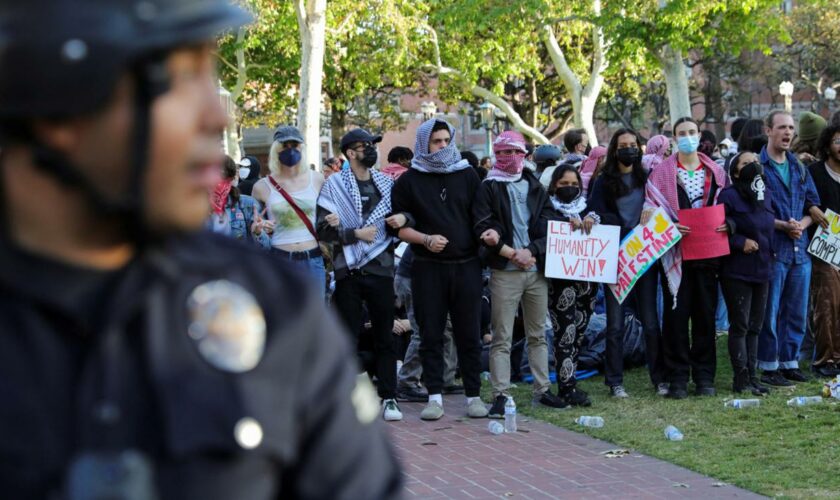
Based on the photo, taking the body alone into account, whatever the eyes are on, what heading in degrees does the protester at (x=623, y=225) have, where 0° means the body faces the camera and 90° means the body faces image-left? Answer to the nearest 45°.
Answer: approximately 0°

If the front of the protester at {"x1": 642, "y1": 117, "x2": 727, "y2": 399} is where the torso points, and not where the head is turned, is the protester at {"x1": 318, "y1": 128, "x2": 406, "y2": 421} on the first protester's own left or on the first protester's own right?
on the first protester's own right

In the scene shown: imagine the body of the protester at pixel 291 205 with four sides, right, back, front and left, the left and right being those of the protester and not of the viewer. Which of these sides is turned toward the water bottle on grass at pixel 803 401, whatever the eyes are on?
left

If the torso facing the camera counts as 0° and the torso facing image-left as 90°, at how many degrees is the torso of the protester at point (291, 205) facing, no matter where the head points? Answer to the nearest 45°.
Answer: approximately 0°

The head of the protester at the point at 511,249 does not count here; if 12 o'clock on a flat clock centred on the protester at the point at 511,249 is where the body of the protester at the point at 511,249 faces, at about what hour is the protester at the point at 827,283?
the protester at the point at 827,283 is roughly at 8 o'clock from the protester at the point at 511,249.

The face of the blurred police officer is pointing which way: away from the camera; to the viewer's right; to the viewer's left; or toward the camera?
to the viewer's right

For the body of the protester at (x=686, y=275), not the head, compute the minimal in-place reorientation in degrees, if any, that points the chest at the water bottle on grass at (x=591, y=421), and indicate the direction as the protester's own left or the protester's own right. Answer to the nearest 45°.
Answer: approximately 45° to the protester's own right

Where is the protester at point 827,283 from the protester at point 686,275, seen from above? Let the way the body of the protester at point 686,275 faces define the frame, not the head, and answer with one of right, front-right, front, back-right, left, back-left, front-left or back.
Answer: back-left

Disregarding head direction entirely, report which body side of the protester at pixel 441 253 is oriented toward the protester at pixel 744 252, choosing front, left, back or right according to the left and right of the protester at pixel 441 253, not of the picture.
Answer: left
